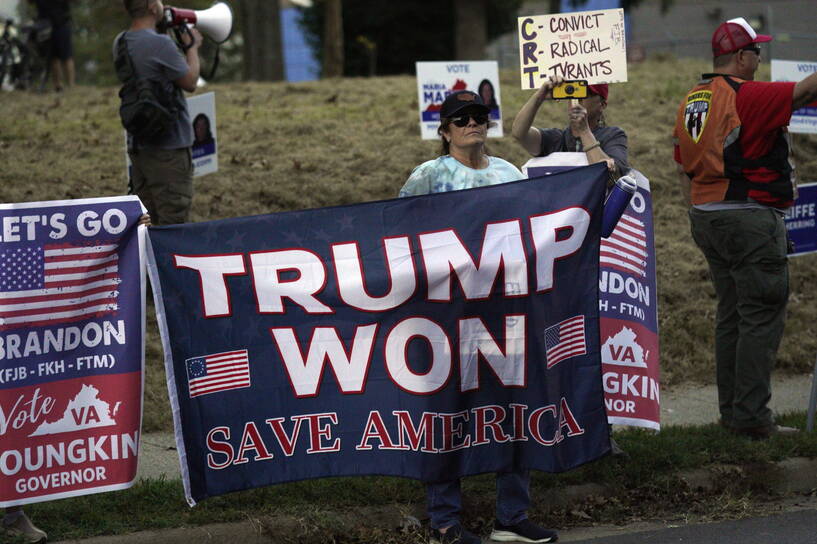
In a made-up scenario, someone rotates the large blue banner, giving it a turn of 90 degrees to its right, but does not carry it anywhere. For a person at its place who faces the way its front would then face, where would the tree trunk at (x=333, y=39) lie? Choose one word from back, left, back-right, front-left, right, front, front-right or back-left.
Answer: right

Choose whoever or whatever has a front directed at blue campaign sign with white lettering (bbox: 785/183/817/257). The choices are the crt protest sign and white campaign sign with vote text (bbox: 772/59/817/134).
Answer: white campaign sign with vote text (bbox: 772/59/817/134)

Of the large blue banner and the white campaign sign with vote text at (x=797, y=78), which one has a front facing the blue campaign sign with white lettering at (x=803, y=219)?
the white campaign sign with vote text at (x=797, y=78)

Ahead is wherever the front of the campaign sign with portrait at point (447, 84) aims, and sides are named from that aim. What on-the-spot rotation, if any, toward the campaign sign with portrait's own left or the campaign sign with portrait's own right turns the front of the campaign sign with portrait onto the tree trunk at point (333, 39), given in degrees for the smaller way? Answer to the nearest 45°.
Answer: approximately 180°

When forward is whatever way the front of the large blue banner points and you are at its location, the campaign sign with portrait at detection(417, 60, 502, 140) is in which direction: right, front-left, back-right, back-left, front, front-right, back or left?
back

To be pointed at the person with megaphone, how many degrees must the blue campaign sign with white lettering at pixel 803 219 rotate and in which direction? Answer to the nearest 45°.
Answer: approximately 90° to its right

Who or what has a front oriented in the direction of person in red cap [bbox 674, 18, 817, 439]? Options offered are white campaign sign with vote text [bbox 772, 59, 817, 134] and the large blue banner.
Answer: the white campaign sign with vote text

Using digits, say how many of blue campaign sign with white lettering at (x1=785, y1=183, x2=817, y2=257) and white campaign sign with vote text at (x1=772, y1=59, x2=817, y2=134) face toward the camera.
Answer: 2

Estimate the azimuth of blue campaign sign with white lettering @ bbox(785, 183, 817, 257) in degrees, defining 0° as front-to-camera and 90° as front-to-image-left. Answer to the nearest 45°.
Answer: approximately 0°

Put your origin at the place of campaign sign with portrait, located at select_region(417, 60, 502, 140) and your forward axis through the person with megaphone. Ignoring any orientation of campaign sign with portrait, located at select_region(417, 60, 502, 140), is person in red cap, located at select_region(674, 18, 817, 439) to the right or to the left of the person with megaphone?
left
